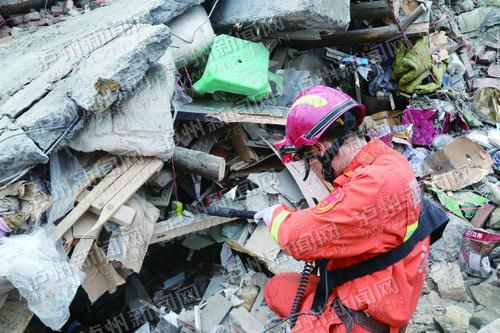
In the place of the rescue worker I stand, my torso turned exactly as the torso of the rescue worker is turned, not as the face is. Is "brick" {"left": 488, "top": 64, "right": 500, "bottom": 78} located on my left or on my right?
on my right

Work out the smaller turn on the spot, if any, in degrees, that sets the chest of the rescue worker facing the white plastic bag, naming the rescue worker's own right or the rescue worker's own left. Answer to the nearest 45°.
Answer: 0° — they already face it

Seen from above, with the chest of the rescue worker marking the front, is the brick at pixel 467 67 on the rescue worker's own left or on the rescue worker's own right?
on the rescue worker's own right

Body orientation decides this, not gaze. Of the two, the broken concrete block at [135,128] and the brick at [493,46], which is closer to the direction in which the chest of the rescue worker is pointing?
the broken concrete block

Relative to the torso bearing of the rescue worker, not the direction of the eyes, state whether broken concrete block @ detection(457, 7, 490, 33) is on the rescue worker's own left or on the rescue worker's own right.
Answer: on the rescue worker's own right

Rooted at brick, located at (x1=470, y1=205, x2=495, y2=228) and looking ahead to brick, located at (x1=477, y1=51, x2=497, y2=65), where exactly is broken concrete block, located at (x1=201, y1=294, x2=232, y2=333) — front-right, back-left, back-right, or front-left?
back-left

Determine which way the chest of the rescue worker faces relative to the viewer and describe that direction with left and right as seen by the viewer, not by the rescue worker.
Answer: facing to the left of the viewer
